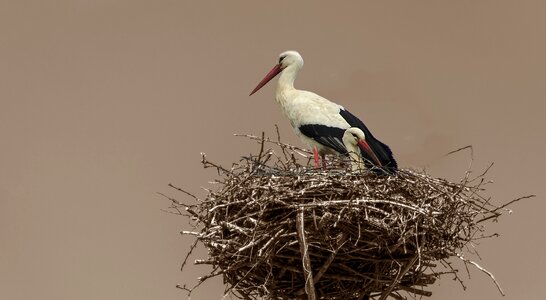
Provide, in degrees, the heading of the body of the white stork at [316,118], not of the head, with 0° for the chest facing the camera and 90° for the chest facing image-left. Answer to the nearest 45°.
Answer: approximately 90°
